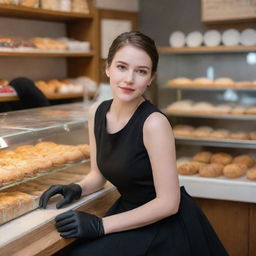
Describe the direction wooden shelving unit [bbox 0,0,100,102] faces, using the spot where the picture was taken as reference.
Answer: facing the viewer and to the right of the viewer

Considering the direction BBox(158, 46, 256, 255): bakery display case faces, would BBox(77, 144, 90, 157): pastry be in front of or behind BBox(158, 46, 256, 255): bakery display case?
in front

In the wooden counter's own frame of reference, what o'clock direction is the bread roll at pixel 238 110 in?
The bread roll is roughly at 9 o'clock from the wooden counter.

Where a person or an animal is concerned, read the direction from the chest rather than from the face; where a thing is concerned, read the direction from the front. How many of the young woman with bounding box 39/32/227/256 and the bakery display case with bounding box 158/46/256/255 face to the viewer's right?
0

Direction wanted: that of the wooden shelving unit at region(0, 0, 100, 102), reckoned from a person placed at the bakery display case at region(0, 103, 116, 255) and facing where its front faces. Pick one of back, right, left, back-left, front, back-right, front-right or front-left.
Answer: back-left

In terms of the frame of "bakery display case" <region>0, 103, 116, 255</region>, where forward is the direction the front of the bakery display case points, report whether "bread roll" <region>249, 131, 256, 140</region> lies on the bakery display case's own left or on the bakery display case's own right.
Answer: on the bakery display case's own left

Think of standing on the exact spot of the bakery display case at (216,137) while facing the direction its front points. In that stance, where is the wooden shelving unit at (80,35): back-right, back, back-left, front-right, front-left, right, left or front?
right

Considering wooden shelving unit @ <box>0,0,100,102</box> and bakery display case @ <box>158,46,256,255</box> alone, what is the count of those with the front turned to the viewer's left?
0

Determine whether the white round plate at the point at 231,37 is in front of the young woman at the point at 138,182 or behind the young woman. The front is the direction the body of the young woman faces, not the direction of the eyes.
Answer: behind
